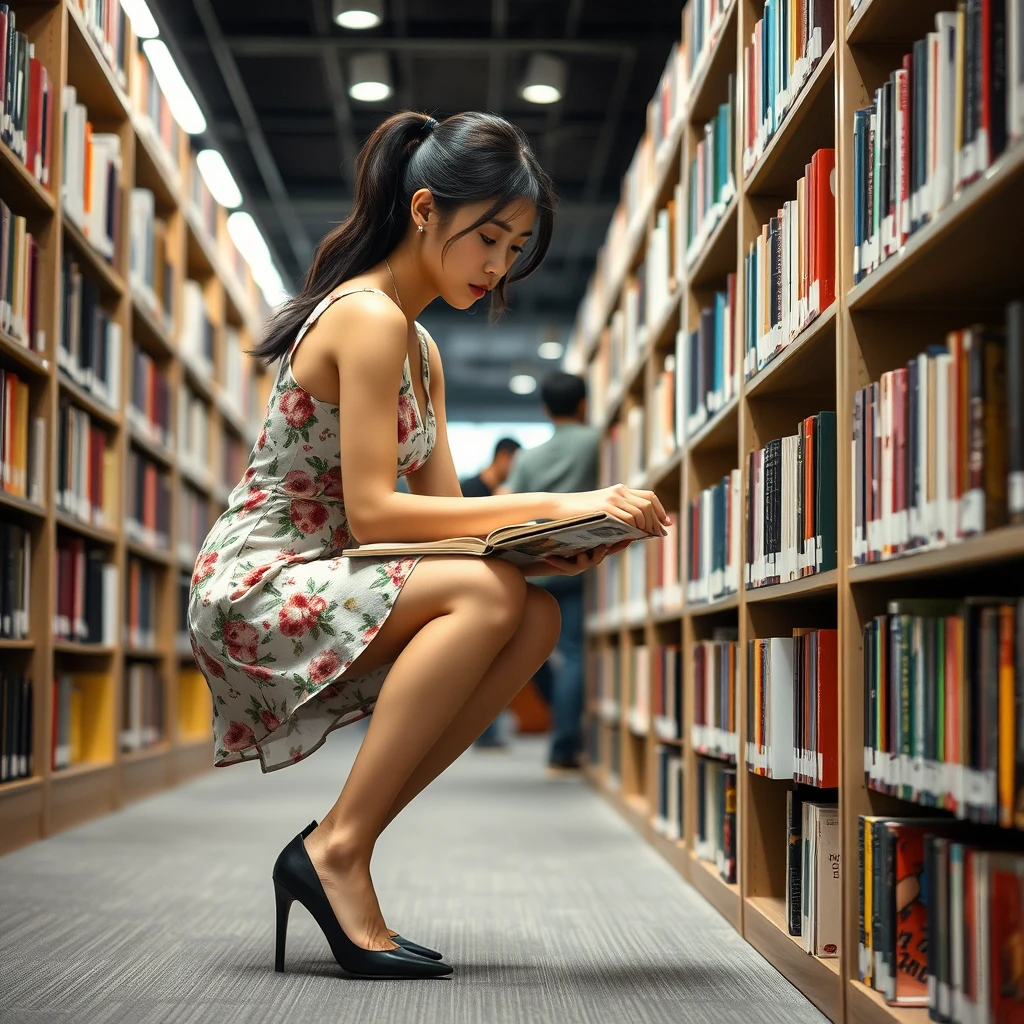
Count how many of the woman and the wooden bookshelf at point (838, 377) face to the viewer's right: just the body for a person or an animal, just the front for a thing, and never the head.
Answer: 1

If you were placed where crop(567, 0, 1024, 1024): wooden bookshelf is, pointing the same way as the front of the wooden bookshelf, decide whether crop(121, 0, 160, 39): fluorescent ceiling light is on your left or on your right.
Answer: on your right

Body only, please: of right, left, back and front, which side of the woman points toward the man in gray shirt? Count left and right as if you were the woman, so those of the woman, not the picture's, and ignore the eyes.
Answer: left

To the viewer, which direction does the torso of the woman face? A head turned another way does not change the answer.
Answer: to the viewer's right

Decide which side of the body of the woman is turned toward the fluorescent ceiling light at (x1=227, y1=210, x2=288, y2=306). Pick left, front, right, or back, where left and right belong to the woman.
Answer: left

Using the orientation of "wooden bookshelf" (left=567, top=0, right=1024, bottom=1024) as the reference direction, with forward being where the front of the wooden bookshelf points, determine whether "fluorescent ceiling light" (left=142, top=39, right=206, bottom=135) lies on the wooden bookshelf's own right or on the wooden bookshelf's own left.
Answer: on the wooden bookshelf's own right

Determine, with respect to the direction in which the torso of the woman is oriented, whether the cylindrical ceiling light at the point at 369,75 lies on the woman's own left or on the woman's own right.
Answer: on the woman's own left
